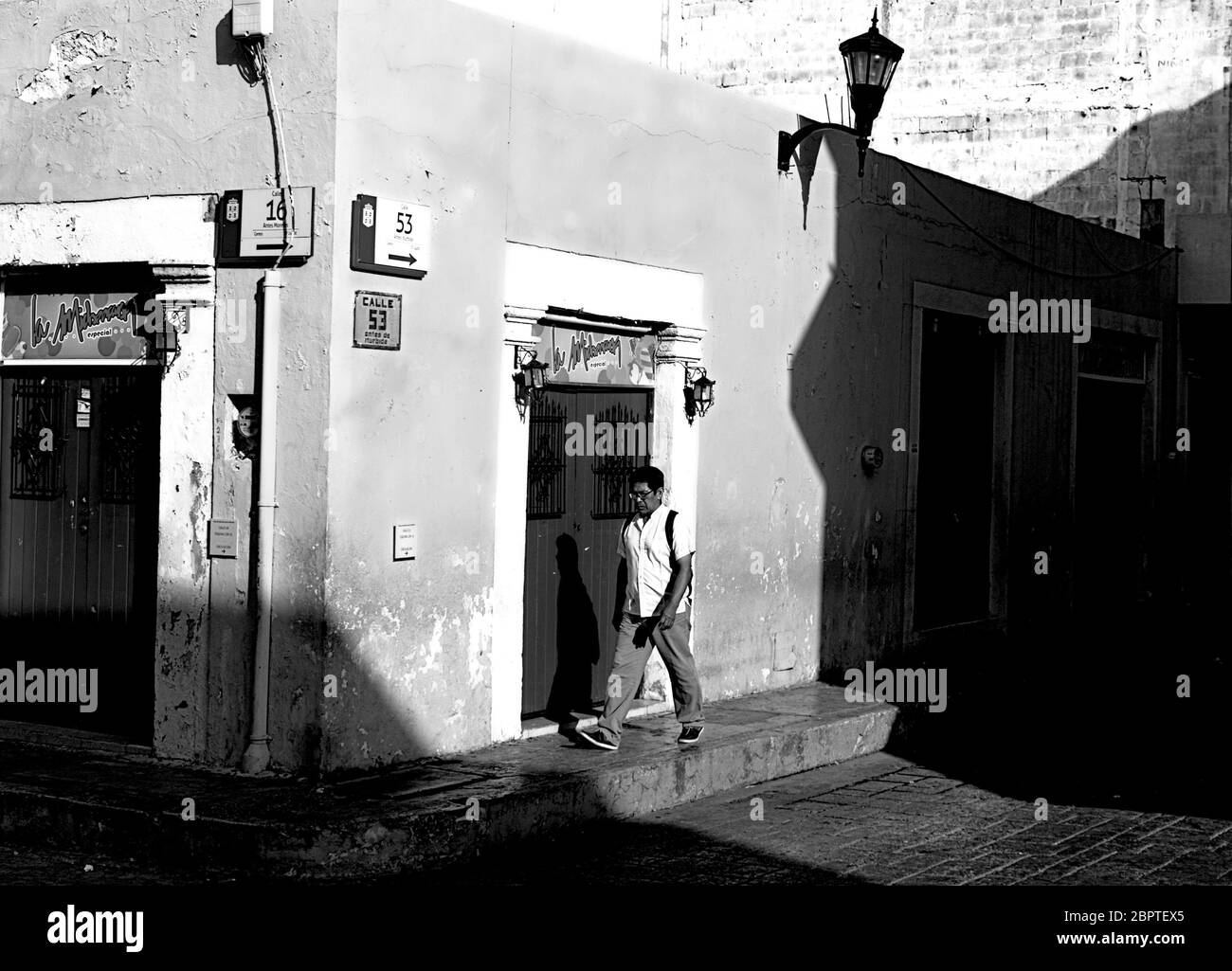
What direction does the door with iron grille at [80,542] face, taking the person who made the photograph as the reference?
facing the viewer and to the left of the viewer

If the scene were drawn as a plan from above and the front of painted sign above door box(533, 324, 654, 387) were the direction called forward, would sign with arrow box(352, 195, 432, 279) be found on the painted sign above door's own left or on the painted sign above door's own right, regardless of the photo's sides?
on the painted sign above door's own right

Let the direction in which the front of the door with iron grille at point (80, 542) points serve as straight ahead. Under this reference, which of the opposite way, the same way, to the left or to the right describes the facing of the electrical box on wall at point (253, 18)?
the same way

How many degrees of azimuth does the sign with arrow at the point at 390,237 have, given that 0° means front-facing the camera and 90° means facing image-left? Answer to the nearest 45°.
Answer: approximately 315°

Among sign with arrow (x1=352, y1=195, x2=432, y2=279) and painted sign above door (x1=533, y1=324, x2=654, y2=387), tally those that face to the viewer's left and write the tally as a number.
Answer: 0

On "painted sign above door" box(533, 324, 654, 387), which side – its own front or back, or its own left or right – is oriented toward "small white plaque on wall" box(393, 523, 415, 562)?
right

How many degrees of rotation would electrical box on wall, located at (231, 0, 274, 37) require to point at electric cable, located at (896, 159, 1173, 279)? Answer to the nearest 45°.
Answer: approximately 180°

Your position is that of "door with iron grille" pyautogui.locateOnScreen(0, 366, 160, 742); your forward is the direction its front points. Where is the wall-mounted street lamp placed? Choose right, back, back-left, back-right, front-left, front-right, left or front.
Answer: back-left

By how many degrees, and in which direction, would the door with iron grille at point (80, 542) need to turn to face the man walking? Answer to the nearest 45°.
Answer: approximately 135° to its left
